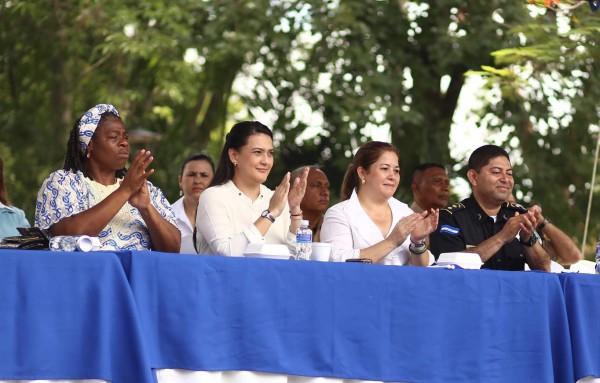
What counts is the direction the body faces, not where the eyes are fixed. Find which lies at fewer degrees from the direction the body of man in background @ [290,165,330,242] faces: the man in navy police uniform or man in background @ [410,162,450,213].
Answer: the man in navy police uniform

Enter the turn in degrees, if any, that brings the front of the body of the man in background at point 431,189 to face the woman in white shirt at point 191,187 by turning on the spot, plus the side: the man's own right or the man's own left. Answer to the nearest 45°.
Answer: approximately 135° to the man's own right

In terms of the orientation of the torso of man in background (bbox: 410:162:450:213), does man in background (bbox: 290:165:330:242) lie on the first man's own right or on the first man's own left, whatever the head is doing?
on the first man's own right

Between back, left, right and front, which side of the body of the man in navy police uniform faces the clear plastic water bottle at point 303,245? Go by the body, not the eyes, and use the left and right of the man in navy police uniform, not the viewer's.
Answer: right

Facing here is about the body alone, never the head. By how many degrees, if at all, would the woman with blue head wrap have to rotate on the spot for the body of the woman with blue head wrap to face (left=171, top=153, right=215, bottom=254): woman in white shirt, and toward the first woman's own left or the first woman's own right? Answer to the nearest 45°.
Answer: approximately 135° to the first woman's own left
